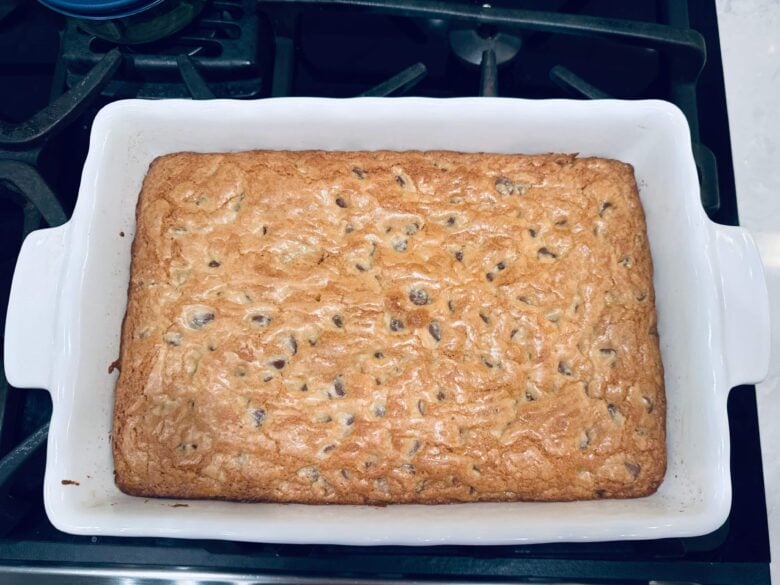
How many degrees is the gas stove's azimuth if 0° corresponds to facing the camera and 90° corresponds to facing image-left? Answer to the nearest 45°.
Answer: approximately 0°
